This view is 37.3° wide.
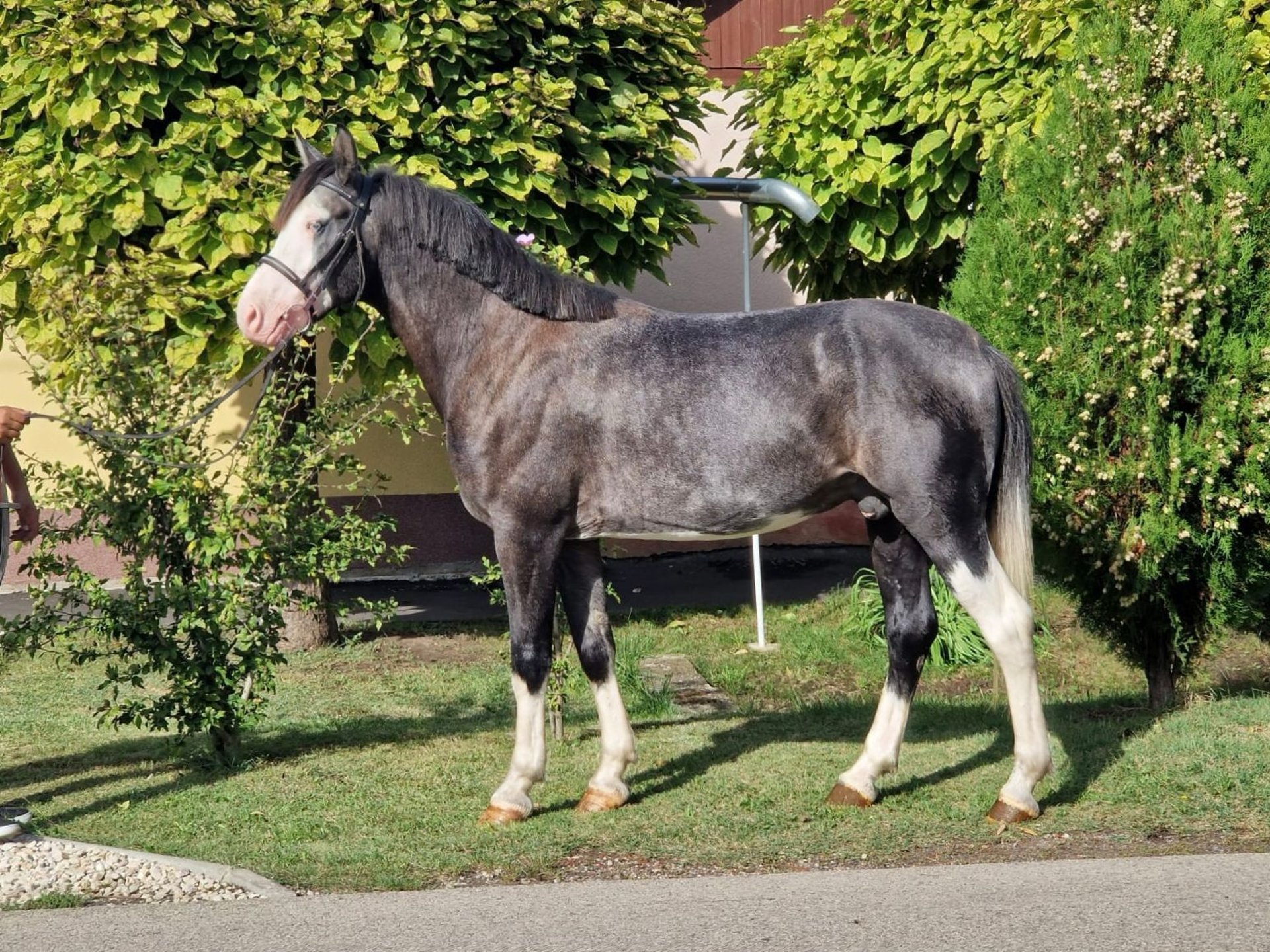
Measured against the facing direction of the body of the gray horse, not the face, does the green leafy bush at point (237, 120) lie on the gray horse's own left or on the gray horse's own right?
on the gray horse's own right

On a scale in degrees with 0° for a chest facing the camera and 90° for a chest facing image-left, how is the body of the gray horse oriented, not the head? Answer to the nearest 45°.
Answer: approximately 90°

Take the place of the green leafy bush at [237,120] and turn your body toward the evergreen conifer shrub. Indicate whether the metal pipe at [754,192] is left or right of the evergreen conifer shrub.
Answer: left

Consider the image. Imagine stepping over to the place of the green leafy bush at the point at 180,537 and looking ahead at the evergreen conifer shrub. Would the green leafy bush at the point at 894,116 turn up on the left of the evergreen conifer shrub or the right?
left

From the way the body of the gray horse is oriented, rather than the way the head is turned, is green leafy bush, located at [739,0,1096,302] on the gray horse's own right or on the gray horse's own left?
on the gray horse's own right
